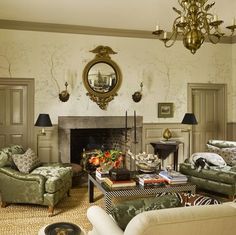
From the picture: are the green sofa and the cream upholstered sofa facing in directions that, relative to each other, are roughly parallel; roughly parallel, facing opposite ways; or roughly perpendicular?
roughly perpendicular

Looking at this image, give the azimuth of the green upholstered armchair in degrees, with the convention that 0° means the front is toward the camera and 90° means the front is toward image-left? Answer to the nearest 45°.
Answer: approximately 315°

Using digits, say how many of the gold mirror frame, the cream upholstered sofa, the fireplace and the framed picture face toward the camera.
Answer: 3

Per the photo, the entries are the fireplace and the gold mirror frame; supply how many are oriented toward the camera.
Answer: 2

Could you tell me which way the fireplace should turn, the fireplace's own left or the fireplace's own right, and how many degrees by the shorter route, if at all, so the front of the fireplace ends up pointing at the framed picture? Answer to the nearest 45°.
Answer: approximately 90° to the fireplace's own left

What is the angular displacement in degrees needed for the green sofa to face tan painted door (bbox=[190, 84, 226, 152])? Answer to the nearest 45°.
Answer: approximately 135° to its right

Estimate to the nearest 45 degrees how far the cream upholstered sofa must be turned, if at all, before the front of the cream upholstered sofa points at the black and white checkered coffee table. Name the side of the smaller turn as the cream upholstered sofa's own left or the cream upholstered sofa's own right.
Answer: approximately 45° to the cream upholstered sofa's own right

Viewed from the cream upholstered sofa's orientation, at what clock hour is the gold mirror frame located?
The gold mirror frame is roughly at 1 o'clock from the cream upholstered sofa.

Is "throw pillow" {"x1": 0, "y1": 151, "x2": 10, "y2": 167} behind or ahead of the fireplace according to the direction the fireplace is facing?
ahead

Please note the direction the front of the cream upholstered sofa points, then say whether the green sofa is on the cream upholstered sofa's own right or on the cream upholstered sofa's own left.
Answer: on the cream upholstered sofa's own right

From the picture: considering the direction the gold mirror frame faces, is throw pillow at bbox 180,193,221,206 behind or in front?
in front

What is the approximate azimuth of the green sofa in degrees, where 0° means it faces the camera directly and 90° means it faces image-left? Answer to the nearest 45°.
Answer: approximately 45°

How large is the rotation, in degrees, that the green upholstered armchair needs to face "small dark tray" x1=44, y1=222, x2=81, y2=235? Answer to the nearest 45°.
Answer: approximately 45° to its right
